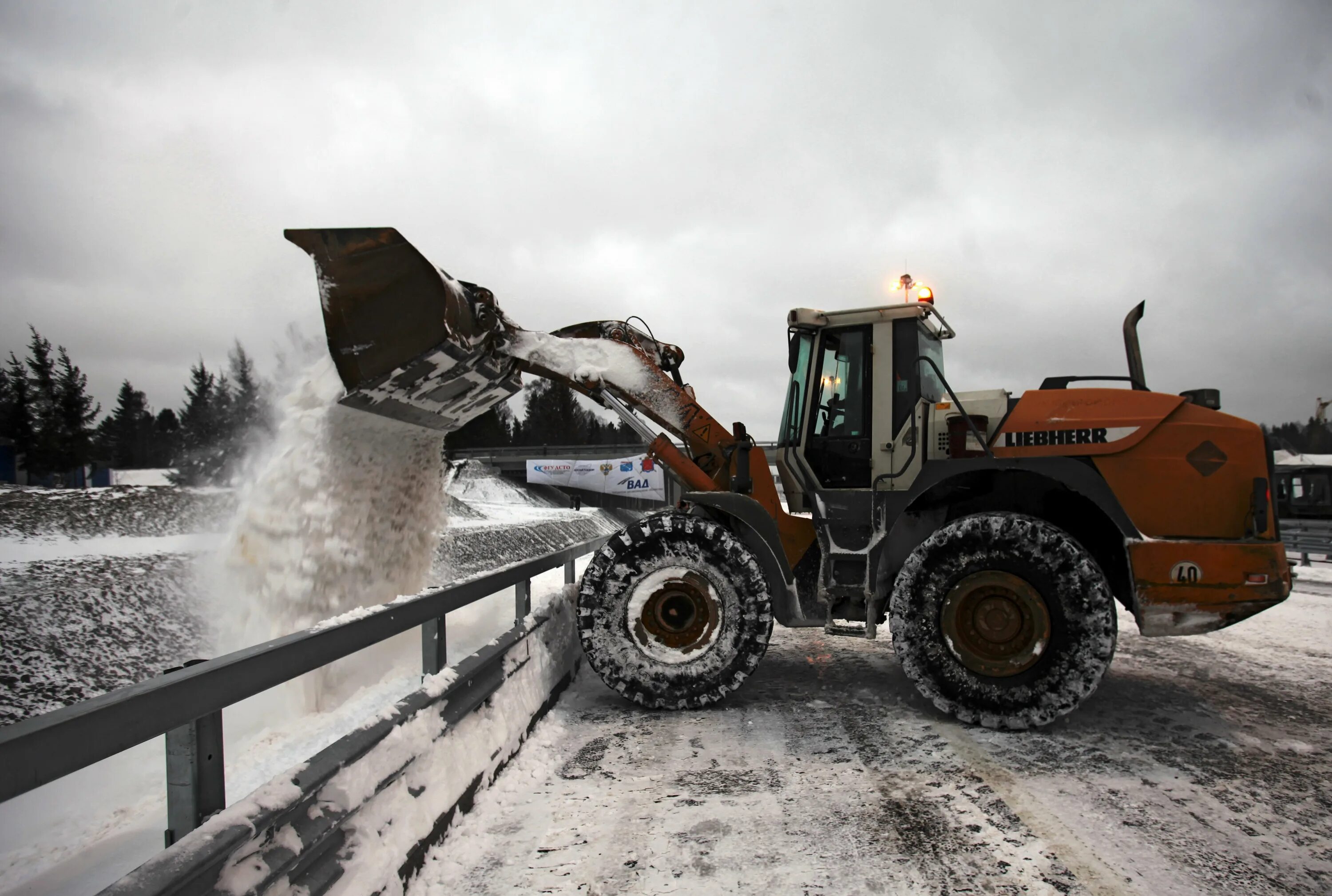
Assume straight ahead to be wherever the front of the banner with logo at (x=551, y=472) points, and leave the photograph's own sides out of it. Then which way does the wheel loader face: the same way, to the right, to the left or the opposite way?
to the right

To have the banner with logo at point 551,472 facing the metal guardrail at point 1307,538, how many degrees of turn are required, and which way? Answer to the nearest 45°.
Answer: approximately 45° to its left

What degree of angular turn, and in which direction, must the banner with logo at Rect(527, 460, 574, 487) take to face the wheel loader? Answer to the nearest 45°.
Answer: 0° — it already faces it

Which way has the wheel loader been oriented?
to the viewer's left

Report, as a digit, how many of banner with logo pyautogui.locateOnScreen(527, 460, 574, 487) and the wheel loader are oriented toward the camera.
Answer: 1

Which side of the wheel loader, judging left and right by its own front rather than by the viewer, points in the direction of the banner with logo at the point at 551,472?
right
